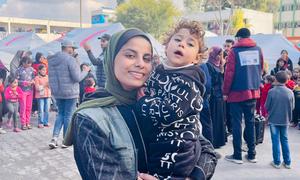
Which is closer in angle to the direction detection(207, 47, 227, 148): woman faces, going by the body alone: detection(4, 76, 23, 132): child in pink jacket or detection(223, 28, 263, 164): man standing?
the man standing

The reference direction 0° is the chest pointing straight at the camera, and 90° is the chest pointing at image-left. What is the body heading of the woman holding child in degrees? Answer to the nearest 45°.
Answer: approximately 315°
